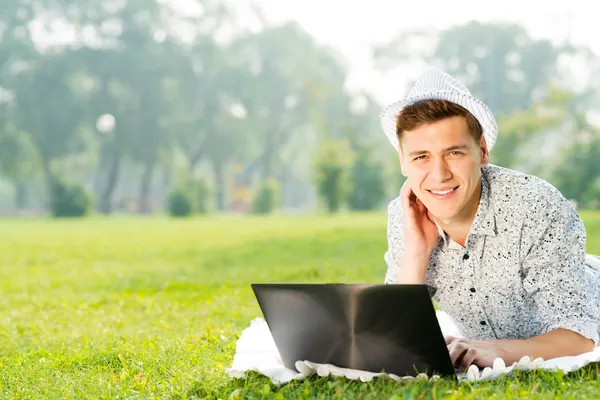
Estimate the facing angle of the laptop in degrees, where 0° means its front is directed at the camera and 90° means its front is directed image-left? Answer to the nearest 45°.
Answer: approximately 225°

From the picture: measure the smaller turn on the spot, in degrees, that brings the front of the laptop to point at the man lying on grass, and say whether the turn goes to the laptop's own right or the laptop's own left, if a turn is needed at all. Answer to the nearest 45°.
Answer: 0° — it already faces them

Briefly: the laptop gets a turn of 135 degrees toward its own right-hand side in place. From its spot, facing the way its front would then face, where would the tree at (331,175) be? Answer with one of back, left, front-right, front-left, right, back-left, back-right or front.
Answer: back

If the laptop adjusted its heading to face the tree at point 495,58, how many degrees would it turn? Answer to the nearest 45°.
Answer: approximately 45° to its left
